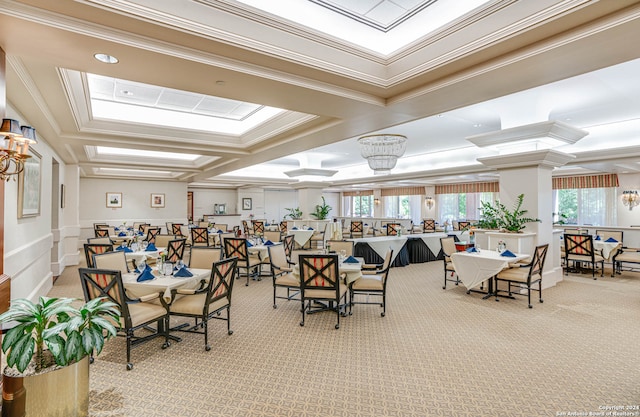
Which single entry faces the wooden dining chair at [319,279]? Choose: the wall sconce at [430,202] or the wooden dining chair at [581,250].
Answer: the wall sconce

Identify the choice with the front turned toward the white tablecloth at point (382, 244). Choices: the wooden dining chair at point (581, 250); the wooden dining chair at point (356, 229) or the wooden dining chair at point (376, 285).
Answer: the wooden dining chair at point (356, 229)

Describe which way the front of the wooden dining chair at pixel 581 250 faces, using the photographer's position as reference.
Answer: facing away from the viewer and to the right of the viewer

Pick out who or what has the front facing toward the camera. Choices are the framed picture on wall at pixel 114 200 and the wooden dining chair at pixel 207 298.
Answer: the framed picture on wall

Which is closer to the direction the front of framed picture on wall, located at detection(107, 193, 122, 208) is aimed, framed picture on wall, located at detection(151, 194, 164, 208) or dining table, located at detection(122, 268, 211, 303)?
the dining table

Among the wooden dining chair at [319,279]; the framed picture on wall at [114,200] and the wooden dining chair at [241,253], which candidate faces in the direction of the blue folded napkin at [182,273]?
the framed picture on wall

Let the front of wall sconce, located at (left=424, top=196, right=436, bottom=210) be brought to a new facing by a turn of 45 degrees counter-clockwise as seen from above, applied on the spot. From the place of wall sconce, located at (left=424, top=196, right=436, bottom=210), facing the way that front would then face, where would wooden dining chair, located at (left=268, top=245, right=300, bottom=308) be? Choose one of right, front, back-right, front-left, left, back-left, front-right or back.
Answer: front-right

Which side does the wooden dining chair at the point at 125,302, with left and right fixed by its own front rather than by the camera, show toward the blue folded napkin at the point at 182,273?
front

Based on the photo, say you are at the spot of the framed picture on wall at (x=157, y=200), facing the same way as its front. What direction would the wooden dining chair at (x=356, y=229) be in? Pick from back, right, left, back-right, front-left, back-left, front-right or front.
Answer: front-left

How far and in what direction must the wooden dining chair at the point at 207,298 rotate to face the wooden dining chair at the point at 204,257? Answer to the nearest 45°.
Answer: approximately 45° to its right

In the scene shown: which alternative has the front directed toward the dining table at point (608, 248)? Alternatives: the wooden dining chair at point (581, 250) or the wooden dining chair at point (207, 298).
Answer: the wooden dining chair at point (581, 250)

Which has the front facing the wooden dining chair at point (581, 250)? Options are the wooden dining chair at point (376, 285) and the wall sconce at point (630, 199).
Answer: the wall sconce

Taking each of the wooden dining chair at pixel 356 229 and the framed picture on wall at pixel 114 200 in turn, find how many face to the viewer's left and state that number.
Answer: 0

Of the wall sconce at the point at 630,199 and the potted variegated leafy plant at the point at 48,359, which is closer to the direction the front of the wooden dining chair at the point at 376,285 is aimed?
the potted variegated leafy plant

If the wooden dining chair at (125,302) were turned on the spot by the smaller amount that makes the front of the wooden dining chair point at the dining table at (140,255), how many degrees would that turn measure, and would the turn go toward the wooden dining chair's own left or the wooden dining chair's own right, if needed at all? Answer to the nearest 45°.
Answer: approximately 45° to the wooden dining chair's own left

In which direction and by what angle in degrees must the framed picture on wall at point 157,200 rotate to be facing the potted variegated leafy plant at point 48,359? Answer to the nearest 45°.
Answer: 0° — it already faces it

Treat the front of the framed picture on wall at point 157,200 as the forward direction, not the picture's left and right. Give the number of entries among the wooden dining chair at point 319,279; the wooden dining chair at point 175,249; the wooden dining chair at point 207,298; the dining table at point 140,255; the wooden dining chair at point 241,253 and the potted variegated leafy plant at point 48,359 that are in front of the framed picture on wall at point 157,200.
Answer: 6

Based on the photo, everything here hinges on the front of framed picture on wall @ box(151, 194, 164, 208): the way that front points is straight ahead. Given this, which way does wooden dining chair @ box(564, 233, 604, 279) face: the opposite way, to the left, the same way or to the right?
to the left

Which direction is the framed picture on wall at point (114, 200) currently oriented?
toward the camera
